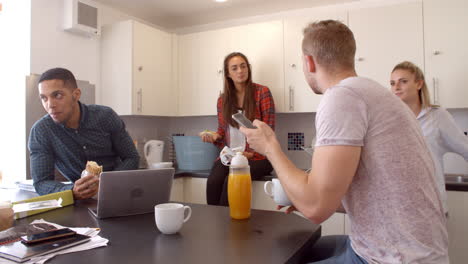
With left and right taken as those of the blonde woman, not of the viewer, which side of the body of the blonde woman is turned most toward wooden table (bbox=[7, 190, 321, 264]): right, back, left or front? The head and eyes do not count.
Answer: front

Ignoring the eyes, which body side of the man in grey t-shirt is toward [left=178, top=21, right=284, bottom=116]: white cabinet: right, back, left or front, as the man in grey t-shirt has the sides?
front

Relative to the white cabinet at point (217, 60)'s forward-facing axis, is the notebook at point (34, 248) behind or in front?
in front

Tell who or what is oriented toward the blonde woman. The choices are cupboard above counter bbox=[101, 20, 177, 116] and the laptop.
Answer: the cupboard above counter

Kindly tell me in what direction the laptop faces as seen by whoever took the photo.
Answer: facing away from the viewer and to the left of the viewer

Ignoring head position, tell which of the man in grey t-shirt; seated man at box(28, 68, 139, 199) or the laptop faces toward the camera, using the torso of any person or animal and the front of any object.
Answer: the seated man

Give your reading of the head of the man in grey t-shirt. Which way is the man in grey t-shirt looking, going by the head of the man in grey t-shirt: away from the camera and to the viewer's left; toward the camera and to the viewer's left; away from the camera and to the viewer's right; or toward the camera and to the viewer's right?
away from the camera and to the viewer's left

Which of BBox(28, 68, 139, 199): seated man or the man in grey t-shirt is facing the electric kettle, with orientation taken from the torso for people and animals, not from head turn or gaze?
the man in grey t-shirt

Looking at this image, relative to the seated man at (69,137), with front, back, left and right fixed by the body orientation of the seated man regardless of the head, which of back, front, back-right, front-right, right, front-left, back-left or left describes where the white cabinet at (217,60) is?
back-left

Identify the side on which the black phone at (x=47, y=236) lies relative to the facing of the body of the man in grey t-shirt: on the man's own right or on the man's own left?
on the man's own left

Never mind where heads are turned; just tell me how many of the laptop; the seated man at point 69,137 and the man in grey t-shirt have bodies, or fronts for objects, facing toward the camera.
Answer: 1

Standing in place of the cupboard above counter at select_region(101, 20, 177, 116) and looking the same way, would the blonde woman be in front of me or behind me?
in front

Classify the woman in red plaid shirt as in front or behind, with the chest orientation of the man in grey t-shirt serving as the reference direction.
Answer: in front

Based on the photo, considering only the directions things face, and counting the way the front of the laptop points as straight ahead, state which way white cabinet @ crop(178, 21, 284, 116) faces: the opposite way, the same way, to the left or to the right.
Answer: to the left

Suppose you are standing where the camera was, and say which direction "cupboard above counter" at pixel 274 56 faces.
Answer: facing the viewer and to the left of the viewer
